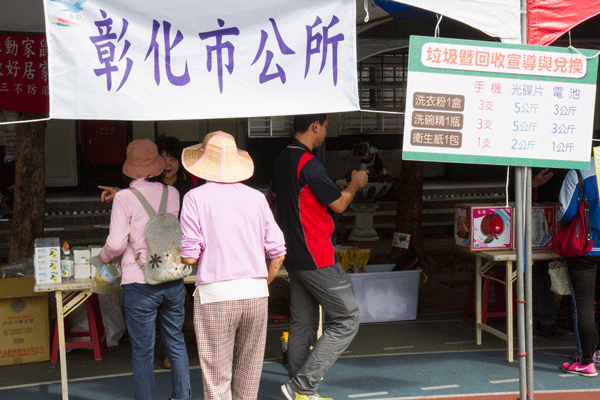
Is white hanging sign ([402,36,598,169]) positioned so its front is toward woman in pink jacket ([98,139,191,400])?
no

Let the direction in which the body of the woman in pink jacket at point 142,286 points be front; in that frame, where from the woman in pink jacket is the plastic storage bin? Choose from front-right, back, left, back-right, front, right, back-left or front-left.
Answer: right

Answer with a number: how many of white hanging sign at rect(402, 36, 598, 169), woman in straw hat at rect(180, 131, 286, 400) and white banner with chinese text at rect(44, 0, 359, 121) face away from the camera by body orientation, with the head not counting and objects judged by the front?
1

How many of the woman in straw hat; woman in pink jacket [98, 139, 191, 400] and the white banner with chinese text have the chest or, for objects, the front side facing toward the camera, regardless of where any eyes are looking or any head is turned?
1

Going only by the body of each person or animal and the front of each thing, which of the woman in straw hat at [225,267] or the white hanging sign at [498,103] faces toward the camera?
the white hanging sign

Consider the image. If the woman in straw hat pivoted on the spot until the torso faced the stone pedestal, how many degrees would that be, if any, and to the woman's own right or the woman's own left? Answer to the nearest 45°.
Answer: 0° — they already face it

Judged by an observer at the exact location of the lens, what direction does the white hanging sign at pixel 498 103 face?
facing the viewer

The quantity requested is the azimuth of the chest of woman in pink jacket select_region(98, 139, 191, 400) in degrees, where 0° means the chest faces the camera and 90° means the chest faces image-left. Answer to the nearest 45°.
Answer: approximately 135°

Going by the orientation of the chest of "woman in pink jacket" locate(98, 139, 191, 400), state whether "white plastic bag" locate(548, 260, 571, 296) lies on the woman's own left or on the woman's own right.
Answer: on the woman's own right

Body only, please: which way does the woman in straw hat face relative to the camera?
away from the camera

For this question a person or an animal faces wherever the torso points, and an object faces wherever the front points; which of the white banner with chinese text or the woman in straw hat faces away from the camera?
the woman in straw hat

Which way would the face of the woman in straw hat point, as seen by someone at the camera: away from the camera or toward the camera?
away from the camera

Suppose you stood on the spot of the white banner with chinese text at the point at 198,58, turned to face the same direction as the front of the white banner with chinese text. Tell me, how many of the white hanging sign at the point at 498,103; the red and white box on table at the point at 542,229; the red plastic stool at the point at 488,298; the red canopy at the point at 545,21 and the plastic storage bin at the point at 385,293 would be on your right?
0

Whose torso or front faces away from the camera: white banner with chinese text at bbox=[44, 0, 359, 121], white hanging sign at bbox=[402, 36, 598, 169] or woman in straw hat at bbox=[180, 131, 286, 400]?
the woman in straw hat
